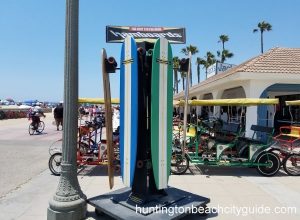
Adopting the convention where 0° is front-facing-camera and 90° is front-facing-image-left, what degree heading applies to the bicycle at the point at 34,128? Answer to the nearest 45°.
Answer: approximately 225°

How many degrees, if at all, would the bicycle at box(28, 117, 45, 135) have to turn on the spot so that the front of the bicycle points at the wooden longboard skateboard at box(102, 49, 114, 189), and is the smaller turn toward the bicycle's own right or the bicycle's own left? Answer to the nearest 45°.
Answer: approximately 135° to the bicycle's own right

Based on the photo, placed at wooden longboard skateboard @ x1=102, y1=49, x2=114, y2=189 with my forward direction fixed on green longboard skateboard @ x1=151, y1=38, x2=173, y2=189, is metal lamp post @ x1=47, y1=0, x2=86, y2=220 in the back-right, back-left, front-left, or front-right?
back-right

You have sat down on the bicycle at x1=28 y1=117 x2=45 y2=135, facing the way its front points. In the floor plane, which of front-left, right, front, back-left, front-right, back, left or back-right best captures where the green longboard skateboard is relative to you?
back-right

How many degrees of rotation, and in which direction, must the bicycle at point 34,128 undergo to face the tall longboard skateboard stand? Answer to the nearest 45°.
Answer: approximately 45° to its left

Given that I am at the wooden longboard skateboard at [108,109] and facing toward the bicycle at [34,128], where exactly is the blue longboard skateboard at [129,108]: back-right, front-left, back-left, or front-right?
back-right
